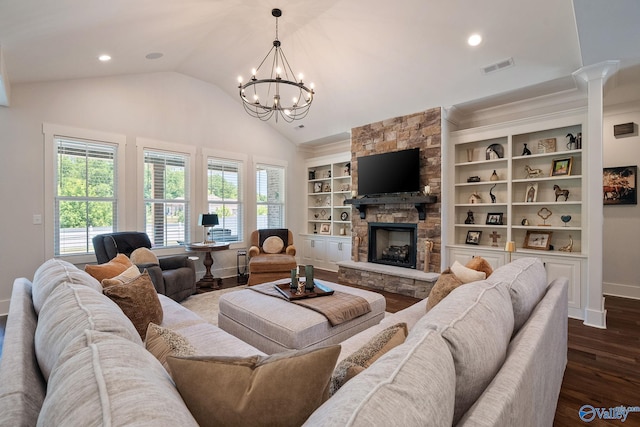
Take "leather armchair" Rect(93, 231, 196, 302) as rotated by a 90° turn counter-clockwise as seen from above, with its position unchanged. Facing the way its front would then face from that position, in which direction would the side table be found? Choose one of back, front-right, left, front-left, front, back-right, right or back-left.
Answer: front

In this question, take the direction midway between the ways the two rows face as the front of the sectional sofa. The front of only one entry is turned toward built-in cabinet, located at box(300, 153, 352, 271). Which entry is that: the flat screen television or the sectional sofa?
the sectional sofa

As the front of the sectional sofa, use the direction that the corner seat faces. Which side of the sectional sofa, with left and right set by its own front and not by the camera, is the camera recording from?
back

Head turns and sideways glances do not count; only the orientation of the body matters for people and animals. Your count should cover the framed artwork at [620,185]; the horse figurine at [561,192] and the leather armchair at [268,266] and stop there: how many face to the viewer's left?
1

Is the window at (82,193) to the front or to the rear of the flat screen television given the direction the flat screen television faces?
to the front
